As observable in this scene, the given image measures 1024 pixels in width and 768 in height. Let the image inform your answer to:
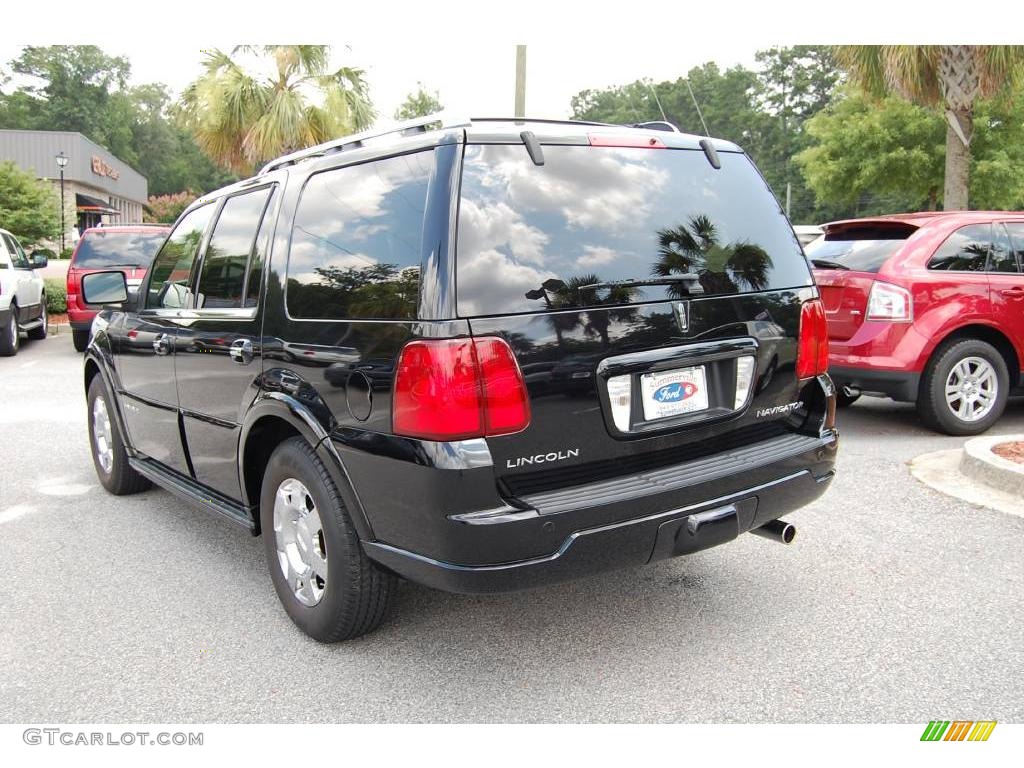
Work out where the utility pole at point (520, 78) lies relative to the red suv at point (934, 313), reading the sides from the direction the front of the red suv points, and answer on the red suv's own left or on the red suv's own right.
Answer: on the red suv's own left

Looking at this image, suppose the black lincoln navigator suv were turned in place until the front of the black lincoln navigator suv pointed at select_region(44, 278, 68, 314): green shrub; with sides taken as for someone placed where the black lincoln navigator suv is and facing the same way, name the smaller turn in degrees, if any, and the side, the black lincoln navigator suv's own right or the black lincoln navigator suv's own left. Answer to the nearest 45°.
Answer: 0° — it already faces it

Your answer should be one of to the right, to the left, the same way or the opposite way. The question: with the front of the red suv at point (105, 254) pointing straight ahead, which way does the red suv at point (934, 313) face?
to the right

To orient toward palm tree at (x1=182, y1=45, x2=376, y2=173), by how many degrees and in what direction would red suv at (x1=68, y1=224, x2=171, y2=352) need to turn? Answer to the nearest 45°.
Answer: approximately 45° to its right

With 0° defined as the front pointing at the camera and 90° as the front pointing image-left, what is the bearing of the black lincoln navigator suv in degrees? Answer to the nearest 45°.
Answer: approximately 135°

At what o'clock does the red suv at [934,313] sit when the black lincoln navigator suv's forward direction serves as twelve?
The red suv is roughly at 3 o'clock from the black lincoln navigator suv.

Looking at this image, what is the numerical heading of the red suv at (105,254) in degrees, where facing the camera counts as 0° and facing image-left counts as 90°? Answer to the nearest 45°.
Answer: approximately 180°

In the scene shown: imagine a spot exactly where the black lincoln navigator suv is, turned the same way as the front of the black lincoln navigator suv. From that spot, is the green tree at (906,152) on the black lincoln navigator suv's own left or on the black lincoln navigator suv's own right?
on the black lincoln navigator suv's own right

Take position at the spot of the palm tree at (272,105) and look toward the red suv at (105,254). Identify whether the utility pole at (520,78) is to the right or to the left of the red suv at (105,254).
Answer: left

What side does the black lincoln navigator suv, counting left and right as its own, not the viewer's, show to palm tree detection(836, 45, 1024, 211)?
right

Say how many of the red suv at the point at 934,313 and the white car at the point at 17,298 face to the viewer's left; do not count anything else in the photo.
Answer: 0
